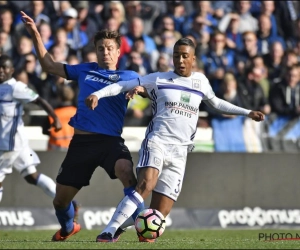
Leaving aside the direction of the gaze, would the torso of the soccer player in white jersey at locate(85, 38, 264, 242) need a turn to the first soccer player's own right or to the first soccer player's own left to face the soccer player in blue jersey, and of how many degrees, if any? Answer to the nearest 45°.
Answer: approximately 90° to the first soccer player's own right

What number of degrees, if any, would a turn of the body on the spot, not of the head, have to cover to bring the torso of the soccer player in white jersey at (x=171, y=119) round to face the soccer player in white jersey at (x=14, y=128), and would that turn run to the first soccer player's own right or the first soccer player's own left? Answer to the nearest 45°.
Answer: approximately 135° to the first soccer player's own right

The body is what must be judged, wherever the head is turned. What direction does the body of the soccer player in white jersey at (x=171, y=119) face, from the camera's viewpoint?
toward the camera

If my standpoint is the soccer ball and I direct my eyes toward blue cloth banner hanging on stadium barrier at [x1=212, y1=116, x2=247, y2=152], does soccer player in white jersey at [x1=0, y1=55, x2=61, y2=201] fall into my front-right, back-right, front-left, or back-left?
front-left
